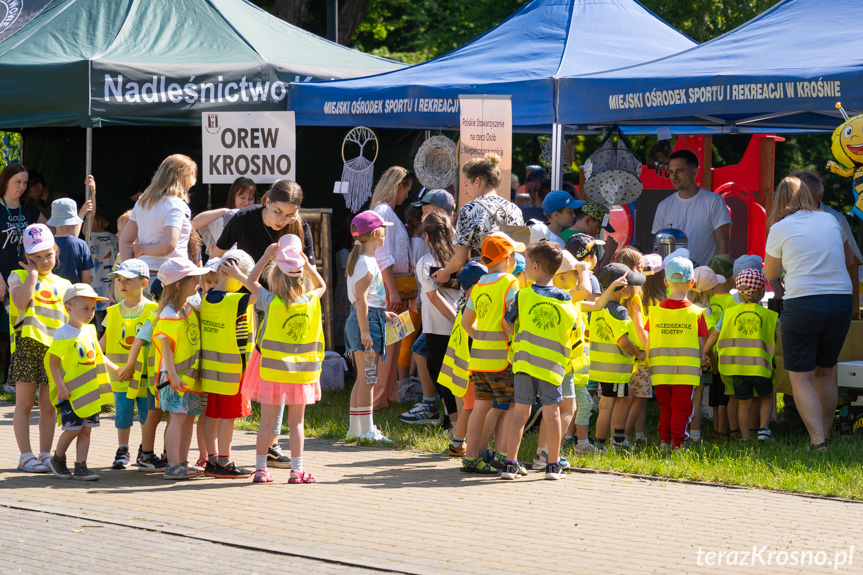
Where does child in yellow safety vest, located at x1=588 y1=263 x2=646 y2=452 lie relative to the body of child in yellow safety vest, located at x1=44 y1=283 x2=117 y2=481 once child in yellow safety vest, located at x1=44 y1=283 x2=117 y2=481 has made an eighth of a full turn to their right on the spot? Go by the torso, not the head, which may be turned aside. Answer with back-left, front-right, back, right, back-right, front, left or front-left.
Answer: left

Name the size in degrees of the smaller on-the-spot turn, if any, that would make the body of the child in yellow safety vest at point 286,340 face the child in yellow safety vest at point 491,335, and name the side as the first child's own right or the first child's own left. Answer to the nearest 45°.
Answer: approximately 90° to the first child's own right

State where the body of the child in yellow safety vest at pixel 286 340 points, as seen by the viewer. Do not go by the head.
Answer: away from the camera

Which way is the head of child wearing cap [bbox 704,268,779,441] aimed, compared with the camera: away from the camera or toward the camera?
away from the camera

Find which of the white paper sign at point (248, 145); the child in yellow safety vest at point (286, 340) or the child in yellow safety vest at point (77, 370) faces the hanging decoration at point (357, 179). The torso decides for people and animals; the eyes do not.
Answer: the child in yellow safety vest at point (286, 340)

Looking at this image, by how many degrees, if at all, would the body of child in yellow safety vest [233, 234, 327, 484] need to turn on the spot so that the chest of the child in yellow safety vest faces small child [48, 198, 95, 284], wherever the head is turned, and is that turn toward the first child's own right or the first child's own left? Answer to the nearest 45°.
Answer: approximately 45° to the first child's own left

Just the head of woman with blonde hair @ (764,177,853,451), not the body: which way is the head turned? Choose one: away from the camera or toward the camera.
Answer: away from the camera

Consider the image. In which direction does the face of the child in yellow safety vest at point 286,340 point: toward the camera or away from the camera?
away from the camera

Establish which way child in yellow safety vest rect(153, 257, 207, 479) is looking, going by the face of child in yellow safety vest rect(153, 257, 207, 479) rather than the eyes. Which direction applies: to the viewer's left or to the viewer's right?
to the viewer's right

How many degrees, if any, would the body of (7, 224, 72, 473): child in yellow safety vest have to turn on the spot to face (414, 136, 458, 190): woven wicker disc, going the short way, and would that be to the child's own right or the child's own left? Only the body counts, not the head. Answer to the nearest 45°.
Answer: approximately 90° to the child's own left

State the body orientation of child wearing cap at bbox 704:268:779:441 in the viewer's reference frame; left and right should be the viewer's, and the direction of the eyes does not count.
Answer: facing away from the viewer
